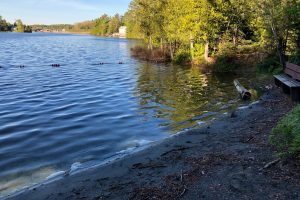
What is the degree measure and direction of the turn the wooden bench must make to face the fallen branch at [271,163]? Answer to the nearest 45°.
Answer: approximately 45° to its left

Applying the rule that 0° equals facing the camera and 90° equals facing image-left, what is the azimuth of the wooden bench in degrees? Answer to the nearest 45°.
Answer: approximately 45°

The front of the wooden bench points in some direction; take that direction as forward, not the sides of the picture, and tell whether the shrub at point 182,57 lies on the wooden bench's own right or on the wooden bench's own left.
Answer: on the wooden bench's own right

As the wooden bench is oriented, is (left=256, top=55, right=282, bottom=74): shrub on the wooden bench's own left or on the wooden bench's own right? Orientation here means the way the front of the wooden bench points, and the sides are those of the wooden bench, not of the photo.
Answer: on the wooden bench's own right
